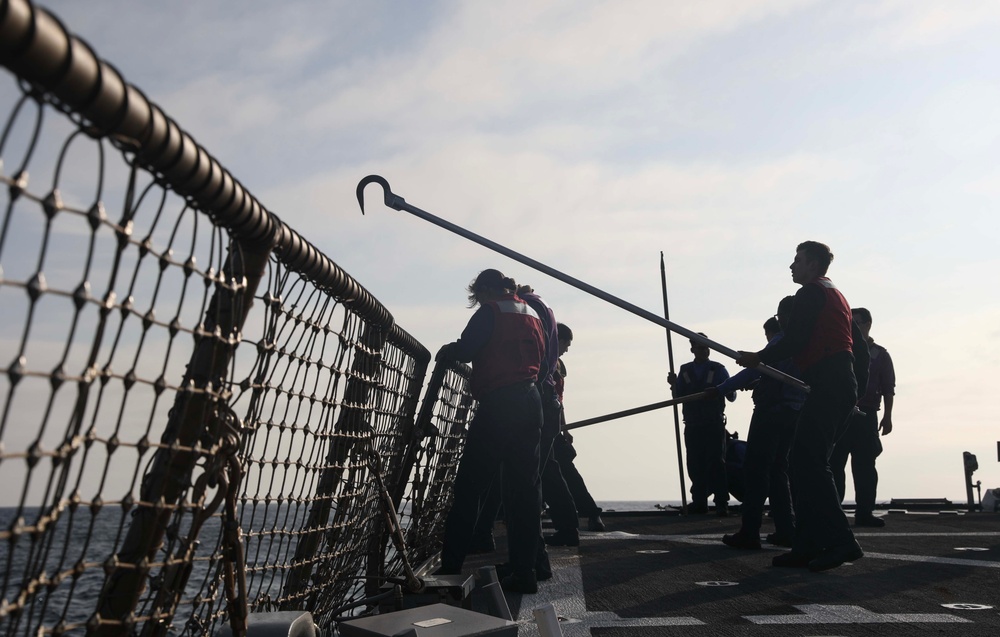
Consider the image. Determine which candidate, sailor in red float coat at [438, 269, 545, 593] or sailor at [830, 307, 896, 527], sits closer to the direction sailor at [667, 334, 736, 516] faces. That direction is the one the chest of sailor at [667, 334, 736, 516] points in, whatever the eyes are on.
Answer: the sailor in red float coat

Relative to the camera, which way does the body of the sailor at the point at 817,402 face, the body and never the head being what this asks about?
to the viewer's left

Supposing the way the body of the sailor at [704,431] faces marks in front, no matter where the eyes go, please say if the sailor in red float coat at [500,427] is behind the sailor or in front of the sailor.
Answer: in front

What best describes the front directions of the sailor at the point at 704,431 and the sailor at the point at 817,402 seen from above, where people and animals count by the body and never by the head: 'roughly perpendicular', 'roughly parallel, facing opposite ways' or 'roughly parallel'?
roughly perpendicular

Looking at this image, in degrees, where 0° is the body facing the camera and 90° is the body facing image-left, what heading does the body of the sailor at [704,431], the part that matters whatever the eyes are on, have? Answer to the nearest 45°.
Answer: approximately 0°

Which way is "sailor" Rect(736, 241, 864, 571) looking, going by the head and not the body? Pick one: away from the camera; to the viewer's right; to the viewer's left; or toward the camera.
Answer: to the viewer's left

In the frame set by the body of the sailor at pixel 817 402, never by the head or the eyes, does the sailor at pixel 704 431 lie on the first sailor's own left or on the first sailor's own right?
on the first sailor's own right

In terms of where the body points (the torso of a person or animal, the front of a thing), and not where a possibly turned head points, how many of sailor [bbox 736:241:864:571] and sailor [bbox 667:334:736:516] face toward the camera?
1

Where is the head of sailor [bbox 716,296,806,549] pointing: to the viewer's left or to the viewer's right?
to the viewer's left
